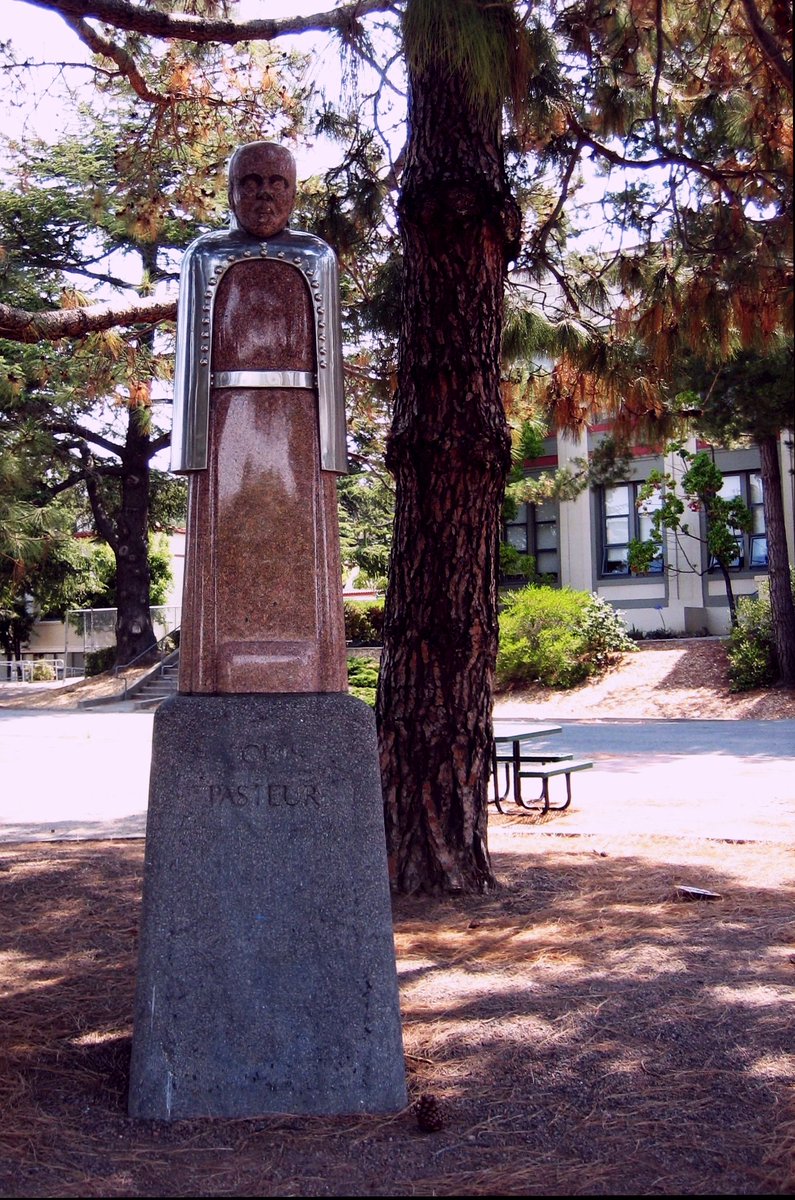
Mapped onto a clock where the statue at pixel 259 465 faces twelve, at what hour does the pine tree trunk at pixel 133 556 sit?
The pine tree trunk is roughly at 6 o'clock from the statue.

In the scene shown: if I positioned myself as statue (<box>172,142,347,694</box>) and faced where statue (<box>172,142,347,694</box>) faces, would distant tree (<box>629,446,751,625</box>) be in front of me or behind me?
behind

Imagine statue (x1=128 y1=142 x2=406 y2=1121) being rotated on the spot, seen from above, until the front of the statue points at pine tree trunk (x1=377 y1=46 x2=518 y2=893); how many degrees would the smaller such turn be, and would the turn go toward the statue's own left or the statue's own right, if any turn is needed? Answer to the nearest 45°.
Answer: approximately 180°

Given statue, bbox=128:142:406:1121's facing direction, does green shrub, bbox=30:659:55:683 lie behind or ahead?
behind

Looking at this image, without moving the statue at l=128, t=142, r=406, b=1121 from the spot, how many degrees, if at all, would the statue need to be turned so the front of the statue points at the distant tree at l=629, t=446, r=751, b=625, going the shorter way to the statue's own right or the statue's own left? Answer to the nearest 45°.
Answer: approximately 135° to the statue's own left

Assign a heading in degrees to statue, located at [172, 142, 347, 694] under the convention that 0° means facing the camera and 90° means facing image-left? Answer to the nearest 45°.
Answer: approximately 0°

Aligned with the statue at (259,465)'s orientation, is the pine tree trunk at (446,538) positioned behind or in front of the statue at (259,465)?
behind

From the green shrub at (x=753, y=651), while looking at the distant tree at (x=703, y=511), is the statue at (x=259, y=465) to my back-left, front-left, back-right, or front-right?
back-left

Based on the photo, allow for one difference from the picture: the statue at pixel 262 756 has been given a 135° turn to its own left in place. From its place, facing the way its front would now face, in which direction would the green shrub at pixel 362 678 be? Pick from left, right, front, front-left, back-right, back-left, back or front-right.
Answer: front-left

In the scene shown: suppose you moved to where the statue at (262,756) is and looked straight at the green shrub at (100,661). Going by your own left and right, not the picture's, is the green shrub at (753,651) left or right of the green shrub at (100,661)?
right

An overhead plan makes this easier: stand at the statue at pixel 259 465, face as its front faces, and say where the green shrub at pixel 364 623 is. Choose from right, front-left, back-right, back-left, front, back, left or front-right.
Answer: back

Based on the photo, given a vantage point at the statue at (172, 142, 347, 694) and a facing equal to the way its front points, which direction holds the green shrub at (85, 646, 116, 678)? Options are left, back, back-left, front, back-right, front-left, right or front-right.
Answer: back

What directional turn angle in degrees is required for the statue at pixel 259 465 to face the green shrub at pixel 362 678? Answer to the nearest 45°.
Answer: approximately 180°

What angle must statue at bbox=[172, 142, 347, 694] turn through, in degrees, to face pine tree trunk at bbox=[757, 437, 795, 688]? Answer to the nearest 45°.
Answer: approximately 135° to its left
